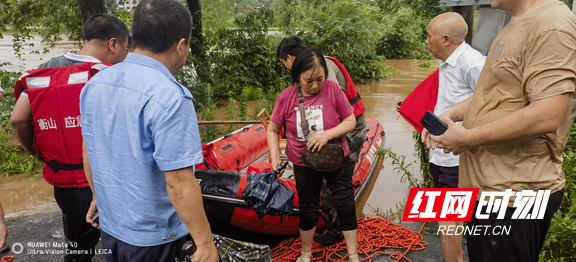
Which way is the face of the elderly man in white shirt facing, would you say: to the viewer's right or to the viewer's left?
to the viewer's left

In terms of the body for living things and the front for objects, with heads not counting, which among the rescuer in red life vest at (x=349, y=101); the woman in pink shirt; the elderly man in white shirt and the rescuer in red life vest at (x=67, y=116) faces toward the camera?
the woman in pink shirt

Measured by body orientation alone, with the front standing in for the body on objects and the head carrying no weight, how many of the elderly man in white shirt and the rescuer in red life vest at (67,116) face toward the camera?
0

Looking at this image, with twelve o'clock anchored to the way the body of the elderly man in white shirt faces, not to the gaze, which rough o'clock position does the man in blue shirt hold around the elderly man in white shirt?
The man in blue shirt is roughly at 10 o'clock from the elderly man in white shirt.

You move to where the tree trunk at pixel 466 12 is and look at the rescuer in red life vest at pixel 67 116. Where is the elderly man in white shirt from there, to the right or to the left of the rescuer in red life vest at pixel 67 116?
left

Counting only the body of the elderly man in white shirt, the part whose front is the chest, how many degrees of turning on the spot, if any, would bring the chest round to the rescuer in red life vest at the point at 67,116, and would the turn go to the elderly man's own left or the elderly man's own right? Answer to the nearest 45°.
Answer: approximately 45° to the elderly man's own left

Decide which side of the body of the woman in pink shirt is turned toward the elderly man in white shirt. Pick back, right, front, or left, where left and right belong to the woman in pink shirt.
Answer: left

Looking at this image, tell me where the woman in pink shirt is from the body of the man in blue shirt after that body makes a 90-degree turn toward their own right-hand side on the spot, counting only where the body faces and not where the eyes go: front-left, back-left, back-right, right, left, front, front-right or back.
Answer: left

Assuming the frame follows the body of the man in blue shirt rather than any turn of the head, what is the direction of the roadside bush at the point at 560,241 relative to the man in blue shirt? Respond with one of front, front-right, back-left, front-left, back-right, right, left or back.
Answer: front-right

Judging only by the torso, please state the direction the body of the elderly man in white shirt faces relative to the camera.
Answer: to the viewer's left

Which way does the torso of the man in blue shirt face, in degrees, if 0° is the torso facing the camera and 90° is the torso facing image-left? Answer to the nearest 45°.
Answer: approximately 225°
